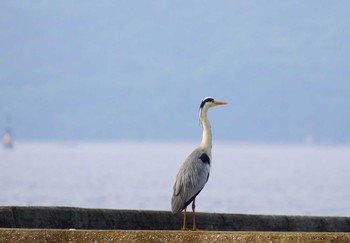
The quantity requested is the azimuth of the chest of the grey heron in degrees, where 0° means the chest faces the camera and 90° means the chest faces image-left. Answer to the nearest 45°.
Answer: approximately 270°
